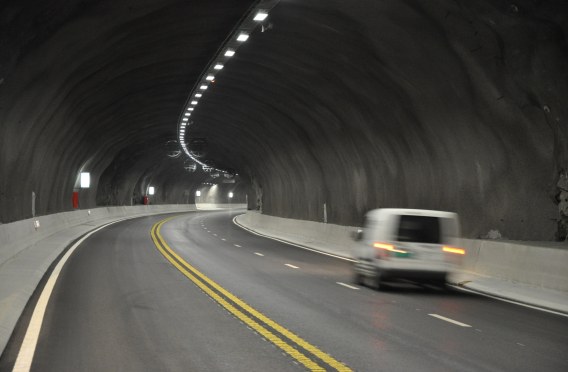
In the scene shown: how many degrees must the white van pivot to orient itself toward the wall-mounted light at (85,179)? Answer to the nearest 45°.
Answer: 0° — it already faces it

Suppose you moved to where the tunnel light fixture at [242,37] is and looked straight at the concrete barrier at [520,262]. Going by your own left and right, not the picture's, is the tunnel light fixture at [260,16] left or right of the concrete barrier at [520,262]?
right

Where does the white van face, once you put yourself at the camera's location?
facing away from the viewer and to the left of the viewer

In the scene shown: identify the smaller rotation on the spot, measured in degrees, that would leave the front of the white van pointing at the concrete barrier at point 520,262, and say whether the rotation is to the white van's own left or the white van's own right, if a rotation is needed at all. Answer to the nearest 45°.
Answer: approximately 90° to the white van's own right
